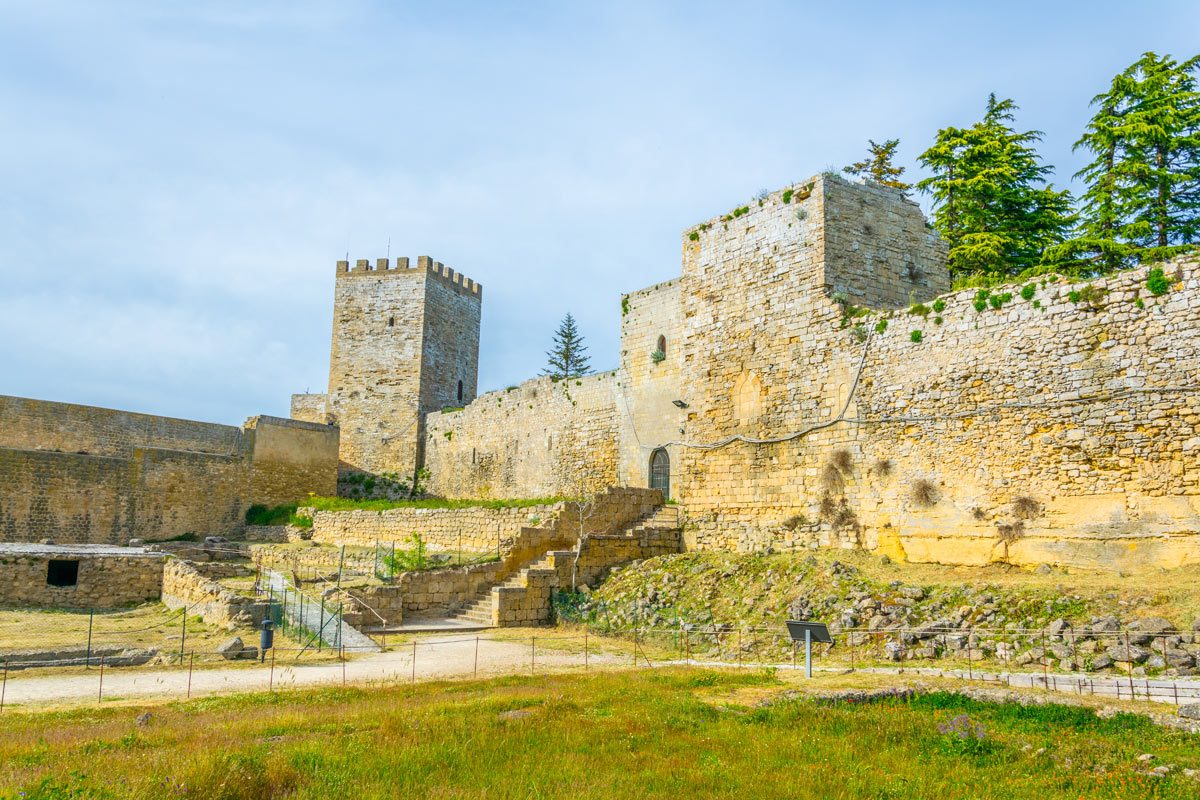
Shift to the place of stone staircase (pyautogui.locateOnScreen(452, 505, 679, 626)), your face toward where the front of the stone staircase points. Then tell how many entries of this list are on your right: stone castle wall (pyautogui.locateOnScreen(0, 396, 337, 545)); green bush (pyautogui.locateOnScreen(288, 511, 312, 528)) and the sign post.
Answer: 2

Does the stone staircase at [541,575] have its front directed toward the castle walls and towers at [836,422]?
no

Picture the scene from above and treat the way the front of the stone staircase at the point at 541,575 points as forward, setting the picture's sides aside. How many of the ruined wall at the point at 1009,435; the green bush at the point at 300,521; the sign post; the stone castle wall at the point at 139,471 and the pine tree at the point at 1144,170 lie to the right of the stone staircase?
2

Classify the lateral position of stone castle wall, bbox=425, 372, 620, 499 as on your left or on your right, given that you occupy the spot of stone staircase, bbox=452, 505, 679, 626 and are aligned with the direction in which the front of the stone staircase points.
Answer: on your right

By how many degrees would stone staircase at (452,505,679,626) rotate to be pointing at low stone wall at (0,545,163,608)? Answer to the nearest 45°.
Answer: approximately 45° to its right

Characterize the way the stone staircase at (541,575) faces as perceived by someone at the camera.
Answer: facing the viewer and to the left of the viewer

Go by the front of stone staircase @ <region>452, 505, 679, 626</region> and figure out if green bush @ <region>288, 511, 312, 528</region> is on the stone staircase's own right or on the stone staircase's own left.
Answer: on the stone staircase's own right

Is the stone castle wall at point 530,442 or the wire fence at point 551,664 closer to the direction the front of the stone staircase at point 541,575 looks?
the wire fence

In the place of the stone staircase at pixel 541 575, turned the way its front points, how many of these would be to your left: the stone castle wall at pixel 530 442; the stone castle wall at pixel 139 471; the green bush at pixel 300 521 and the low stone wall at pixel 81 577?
0

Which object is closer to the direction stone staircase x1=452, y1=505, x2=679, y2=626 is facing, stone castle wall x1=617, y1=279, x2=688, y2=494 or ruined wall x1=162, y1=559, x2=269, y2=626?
the ruined wall

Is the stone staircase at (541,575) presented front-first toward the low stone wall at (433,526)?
no

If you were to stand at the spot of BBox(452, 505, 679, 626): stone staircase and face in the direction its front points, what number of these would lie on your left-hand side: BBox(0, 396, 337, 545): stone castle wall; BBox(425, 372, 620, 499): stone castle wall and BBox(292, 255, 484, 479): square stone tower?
0

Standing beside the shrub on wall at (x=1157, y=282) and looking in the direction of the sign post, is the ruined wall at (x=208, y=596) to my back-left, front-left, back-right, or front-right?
front-right

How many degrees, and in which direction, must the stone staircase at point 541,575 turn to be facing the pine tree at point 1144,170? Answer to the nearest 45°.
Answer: approximately 135° to its left

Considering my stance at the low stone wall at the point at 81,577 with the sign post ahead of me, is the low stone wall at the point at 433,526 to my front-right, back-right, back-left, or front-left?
front-left
